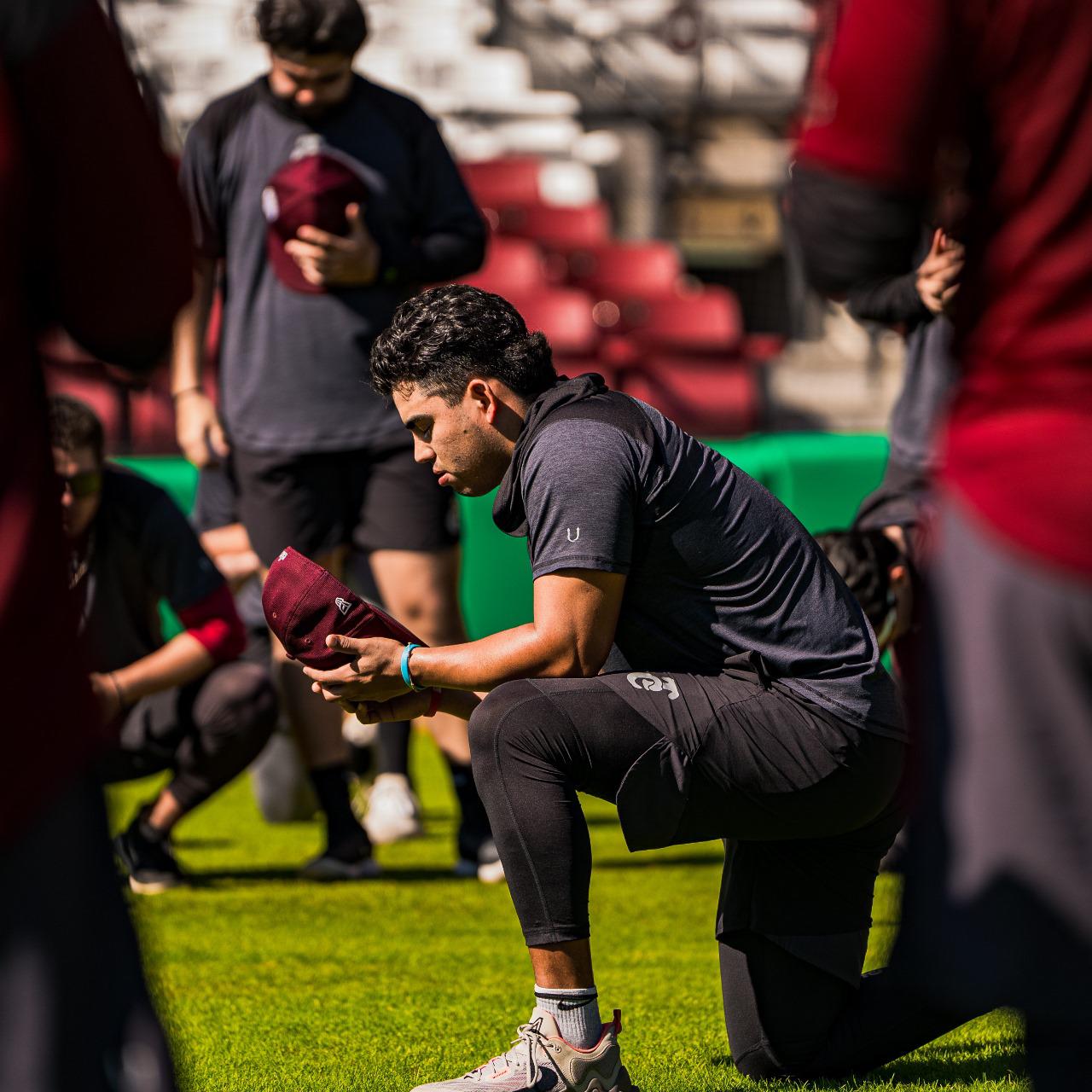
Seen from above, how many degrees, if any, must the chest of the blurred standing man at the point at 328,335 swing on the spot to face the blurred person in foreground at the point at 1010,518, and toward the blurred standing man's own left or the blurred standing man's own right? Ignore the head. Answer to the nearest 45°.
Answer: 0° — they already face them

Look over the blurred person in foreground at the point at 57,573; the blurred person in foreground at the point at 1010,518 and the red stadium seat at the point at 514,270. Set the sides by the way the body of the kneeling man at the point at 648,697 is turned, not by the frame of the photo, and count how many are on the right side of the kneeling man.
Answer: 1

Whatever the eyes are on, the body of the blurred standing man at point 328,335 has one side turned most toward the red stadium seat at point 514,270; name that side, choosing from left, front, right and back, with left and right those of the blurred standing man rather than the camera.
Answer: back

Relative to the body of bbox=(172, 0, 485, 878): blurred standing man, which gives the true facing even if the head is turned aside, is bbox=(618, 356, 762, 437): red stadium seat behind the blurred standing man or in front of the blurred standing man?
behind

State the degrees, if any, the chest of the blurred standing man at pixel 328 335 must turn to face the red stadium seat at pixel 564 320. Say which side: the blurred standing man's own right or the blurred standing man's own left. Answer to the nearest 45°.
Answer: approximately 180°

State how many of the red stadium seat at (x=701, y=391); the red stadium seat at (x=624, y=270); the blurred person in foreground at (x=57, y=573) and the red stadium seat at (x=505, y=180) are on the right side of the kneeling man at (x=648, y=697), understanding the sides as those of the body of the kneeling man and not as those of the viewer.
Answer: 3

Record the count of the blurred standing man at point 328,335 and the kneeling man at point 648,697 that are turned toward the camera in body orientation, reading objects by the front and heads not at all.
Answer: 1

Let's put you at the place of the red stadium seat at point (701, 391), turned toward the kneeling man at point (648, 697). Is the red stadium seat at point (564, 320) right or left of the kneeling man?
right

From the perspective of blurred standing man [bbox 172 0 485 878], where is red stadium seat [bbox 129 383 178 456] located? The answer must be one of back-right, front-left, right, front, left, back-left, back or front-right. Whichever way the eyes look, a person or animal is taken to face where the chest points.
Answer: back

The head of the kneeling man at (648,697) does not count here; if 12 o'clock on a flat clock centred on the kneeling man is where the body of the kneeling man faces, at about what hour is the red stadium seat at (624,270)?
The red stadium seat is roughly at 3 o'clock from the kneeling man.

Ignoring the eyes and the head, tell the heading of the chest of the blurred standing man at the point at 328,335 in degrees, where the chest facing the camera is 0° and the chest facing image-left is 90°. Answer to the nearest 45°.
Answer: approximately 0°

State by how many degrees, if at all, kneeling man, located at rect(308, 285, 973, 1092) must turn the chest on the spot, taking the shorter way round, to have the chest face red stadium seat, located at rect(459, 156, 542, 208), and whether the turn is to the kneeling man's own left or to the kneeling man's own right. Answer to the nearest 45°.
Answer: approximately 90° to the kneeling man's own right

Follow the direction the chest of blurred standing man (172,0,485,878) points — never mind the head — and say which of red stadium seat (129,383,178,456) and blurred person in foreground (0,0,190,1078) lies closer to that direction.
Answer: the blurred person in foreground

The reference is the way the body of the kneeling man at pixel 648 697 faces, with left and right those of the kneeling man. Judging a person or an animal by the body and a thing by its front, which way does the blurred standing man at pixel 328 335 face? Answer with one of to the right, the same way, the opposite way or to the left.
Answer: to the left

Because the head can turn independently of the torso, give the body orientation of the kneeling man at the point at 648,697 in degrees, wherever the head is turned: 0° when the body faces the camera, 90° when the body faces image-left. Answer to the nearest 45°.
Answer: approximately 90°

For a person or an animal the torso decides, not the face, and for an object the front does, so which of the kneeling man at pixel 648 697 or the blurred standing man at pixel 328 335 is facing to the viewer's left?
the kneeling man

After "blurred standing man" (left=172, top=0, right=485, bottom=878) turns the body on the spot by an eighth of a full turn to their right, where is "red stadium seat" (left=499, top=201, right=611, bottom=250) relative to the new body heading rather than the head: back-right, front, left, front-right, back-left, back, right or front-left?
back-right
